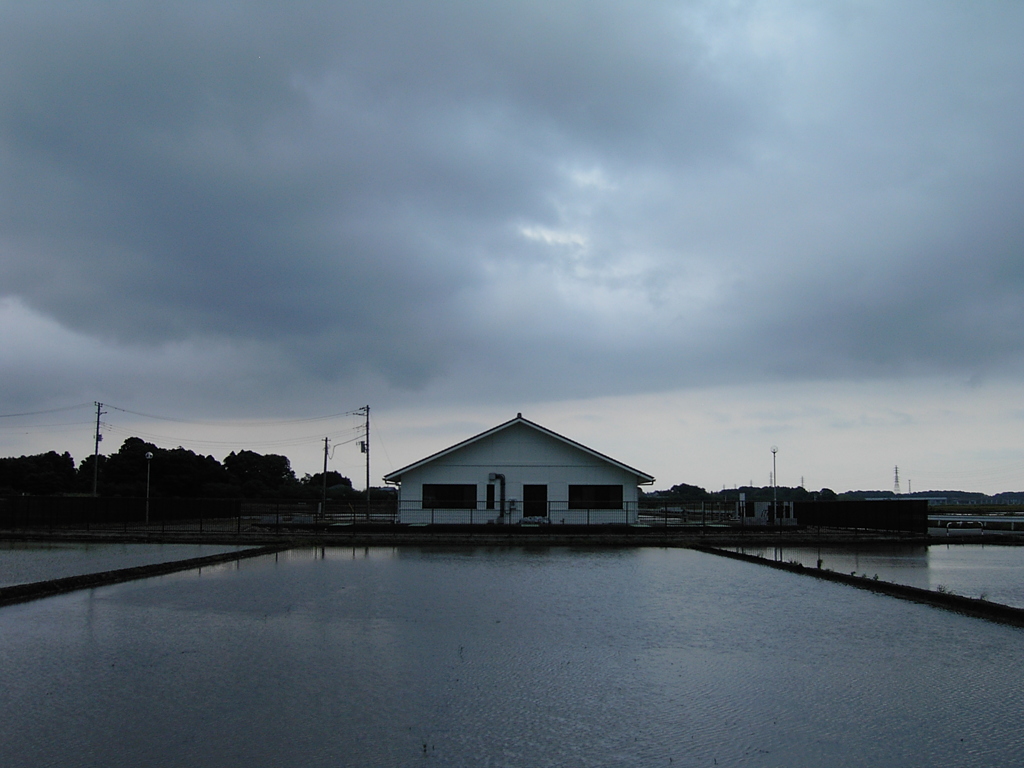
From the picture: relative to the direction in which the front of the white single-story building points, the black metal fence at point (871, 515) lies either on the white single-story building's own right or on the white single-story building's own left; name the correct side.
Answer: on the white single-story building's own left

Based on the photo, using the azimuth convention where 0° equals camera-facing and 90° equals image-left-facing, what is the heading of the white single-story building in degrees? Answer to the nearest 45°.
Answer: approximately 0°

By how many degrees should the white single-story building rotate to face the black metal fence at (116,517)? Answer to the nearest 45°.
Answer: approximately 90° to its right
